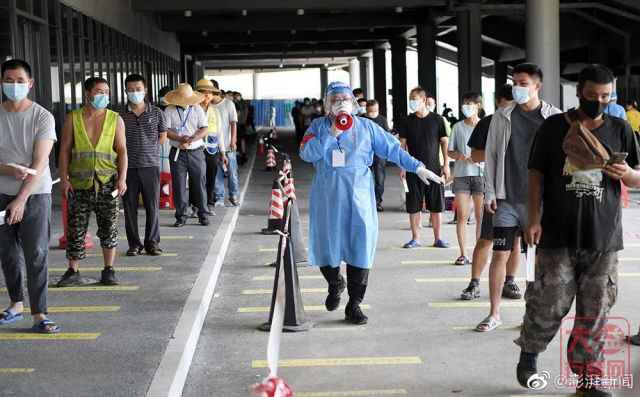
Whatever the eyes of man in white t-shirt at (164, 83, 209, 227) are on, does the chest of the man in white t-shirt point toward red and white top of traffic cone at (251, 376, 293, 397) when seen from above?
yes

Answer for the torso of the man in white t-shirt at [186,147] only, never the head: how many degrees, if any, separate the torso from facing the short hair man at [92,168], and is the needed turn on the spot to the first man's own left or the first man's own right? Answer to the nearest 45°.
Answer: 0° — they already face them

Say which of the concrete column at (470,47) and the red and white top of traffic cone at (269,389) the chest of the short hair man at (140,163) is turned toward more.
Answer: the red and white top of traffic cone

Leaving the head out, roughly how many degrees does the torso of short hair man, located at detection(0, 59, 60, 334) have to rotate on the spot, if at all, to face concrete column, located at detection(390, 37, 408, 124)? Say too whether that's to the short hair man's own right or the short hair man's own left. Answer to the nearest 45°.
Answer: approximately 135° to the short hair man's own left

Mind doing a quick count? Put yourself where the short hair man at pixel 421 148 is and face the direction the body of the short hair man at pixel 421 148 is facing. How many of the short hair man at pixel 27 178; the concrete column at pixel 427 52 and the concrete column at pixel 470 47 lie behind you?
2

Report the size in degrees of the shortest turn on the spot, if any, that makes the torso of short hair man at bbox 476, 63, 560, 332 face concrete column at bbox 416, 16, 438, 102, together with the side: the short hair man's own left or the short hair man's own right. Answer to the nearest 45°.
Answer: approximately 135° to the short hair man's own right

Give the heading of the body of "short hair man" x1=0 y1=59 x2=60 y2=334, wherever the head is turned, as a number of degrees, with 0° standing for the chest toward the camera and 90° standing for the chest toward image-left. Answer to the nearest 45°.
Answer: approximately 0°

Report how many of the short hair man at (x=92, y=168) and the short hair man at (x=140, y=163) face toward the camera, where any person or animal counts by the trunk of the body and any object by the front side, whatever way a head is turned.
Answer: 2

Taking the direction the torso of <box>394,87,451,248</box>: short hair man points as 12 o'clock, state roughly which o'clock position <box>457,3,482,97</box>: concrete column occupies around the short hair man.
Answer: The concrete column is roughly at 6 o'clock from the short hair man.

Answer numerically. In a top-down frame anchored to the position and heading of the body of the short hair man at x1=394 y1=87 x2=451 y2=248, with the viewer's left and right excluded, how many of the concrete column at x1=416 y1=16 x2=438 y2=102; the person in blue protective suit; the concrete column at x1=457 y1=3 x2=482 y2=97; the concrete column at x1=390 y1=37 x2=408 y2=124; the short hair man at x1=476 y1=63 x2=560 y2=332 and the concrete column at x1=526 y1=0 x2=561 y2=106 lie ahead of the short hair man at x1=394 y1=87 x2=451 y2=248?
2

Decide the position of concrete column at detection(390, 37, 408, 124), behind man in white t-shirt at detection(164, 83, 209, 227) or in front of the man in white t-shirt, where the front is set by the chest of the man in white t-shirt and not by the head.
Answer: behind
